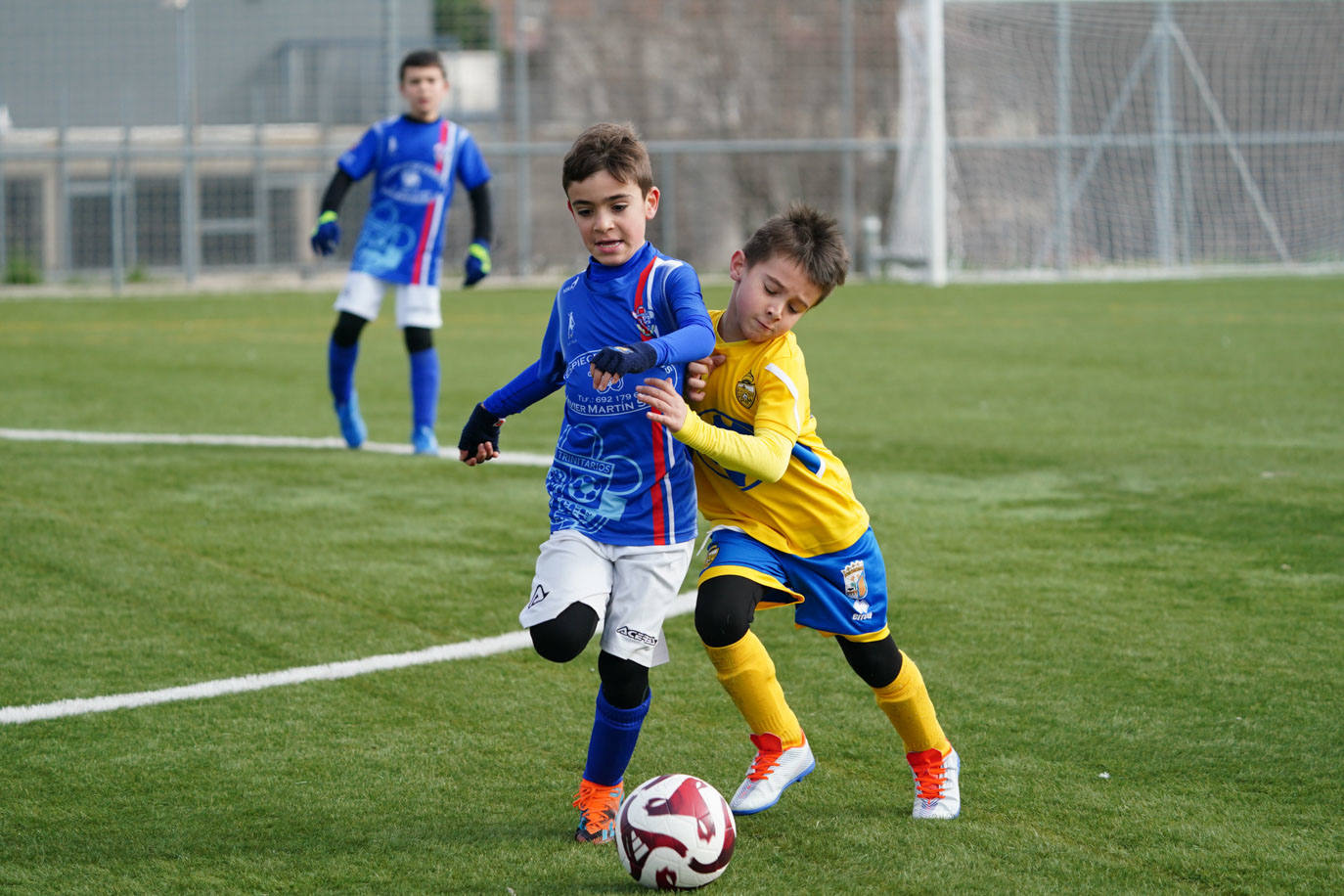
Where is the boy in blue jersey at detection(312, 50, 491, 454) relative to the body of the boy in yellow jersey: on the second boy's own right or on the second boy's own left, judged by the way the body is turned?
on the second boy's own right

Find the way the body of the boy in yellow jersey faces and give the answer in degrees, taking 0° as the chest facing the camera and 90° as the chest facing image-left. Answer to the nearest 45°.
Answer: approximately 45°

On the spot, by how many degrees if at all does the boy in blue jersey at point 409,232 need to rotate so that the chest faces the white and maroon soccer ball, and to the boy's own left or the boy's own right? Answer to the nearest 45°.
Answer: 0° — they already face it

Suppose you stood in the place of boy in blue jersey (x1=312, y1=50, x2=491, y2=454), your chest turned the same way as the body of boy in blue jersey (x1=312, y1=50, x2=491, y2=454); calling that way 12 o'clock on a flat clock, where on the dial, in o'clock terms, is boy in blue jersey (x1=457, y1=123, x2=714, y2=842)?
boy in blue jersey (x1=457, y1=123, x2=714, y2=842) is roughly at 12 o'clock from boy in blue jersey (x1=312, y1=50, x2=491, y2=454).

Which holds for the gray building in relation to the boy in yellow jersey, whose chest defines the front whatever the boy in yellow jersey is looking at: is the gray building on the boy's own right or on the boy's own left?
on the boy's own right
